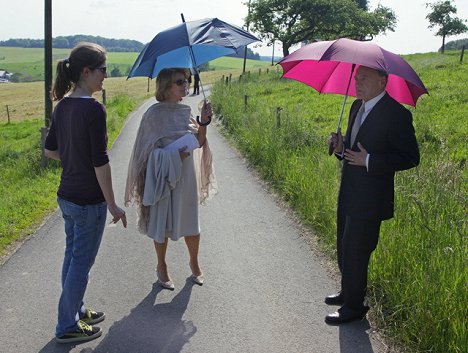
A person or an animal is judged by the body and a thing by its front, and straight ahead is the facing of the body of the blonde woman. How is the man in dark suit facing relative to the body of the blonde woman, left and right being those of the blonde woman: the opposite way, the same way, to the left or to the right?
to the right

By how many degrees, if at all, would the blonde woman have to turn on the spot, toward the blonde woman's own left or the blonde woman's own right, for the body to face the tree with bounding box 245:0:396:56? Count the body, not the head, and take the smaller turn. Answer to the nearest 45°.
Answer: approximately 135° to the blonde woman's own left

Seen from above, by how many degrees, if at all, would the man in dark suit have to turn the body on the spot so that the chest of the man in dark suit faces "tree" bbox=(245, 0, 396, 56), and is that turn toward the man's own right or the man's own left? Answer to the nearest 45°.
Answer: approximately 135° to the man's own right

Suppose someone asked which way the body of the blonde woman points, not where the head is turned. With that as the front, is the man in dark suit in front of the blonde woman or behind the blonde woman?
in front

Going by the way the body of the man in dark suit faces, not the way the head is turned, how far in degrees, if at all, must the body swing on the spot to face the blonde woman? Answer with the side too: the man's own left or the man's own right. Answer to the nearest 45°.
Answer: approximately 45° to the man's own right

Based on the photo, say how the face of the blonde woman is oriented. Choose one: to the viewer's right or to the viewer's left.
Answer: to the viewer's right

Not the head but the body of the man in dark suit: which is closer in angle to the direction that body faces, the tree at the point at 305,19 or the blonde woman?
the blonde woman

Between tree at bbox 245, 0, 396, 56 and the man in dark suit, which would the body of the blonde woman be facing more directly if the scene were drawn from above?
the man in dark suit

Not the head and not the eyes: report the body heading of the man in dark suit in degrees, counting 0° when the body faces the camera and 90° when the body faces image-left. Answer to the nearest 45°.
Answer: approximately 45°
